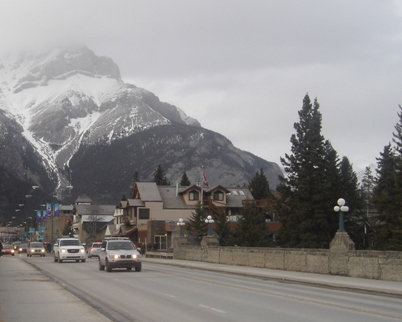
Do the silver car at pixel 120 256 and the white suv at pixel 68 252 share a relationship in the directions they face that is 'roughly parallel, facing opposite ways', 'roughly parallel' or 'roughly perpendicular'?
roughly parallel

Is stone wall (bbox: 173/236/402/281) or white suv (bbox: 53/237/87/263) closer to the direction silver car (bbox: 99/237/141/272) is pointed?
the stone wall

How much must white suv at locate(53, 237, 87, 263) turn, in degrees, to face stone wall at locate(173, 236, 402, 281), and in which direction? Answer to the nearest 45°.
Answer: approximately 45° to its left

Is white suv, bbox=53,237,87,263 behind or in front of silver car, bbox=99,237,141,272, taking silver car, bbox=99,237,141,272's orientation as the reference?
behind

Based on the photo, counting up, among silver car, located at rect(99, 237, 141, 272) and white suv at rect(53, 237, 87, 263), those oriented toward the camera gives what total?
2

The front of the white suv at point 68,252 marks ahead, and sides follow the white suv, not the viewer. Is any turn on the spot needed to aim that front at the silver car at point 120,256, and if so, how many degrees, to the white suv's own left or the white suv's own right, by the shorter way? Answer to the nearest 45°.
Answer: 0° — it already faces it

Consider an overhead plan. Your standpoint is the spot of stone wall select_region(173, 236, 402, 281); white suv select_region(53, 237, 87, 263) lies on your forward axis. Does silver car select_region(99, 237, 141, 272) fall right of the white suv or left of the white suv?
left

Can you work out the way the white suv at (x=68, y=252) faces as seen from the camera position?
facing the viewer

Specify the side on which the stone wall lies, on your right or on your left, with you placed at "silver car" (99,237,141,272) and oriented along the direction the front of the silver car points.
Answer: on your left

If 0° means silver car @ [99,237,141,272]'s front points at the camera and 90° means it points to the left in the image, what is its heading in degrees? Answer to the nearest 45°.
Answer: approximately 0°
